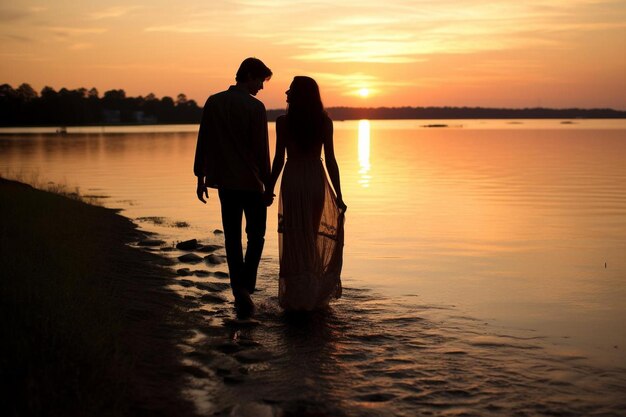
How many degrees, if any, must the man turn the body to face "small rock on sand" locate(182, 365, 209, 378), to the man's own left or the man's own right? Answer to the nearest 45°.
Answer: approximately 180°

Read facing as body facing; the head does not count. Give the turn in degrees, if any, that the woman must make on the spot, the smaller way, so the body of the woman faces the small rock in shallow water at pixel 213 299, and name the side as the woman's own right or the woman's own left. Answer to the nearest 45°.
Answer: approximately 45° to the woman's own left

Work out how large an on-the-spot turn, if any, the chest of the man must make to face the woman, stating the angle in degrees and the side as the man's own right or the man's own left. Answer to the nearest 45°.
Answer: approximately 90° to the man's own right

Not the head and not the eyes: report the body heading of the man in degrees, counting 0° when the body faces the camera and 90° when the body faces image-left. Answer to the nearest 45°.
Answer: approximately 180°

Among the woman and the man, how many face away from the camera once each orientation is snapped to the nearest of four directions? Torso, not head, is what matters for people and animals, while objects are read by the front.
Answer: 2

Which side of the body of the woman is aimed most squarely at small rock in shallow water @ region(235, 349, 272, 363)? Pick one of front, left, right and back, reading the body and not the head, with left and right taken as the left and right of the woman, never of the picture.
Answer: back

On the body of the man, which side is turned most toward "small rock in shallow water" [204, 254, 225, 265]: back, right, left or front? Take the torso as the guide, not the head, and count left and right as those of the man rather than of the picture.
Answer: front

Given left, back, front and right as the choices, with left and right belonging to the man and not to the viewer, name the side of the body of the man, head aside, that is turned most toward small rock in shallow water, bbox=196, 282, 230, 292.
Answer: front

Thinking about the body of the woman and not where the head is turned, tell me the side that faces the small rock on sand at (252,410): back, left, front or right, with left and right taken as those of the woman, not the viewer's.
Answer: back

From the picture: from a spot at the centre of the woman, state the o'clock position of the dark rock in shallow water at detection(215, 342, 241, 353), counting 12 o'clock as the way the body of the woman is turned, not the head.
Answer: The dark rock in shallow water is roughly at 7 o'clock from the woman.

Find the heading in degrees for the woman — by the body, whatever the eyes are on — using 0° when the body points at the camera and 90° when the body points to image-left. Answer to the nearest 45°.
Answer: approximately 180°

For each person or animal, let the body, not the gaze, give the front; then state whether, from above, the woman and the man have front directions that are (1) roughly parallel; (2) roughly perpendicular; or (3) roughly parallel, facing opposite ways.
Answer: roughly parallel
